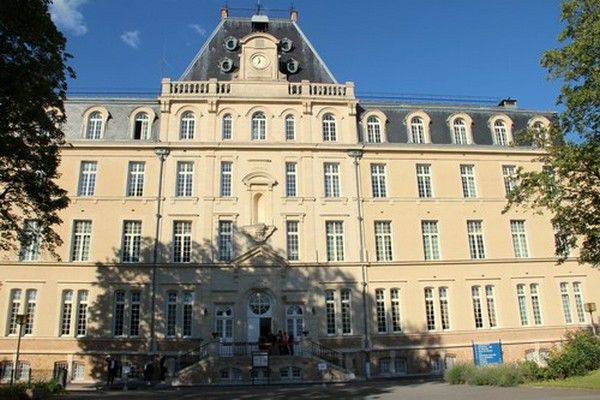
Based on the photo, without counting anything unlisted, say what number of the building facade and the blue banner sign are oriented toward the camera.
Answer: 2

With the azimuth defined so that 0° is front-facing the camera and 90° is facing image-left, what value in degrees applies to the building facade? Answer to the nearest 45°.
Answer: approximately 0°

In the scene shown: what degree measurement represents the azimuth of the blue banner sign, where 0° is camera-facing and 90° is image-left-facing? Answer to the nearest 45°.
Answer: approximately 0°

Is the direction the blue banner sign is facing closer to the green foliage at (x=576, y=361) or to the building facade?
the green foliage

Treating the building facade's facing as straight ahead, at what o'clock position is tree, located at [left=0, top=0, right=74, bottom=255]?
The tree is roughly at 1 o'clock from the building facade.
